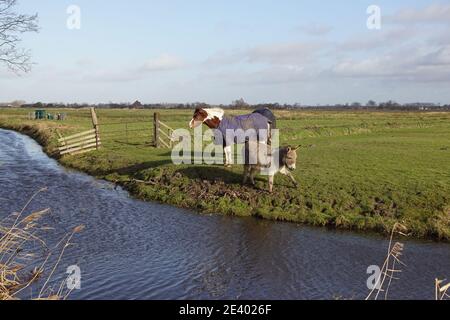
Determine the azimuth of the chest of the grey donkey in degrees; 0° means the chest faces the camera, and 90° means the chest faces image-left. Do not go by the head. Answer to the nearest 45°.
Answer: approximately 315°

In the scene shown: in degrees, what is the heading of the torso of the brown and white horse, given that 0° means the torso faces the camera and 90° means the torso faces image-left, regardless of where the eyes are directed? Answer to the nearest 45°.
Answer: approximately 90°

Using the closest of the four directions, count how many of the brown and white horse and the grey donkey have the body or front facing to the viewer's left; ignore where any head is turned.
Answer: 1

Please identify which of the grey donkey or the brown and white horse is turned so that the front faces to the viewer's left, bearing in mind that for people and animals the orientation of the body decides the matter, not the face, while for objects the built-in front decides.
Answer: the brown and white horse

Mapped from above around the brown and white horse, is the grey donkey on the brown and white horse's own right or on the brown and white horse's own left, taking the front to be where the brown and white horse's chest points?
on the brown and white horse's own left

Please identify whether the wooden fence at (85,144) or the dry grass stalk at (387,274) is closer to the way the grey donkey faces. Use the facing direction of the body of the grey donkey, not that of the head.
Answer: the dry grass stalk

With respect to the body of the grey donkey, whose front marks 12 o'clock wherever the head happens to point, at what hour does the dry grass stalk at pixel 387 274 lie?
The dry grass stalk is roughly at 1 o'clock from the grey donkey.

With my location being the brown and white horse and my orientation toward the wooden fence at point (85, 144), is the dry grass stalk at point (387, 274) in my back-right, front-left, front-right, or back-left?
back-left

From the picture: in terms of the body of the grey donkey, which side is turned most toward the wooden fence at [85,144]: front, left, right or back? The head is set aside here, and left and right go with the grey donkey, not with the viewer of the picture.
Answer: back

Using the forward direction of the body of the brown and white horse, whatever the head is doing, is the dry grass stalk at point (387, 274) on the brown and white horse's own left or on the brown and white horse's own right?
on the brown and white horse's own left
